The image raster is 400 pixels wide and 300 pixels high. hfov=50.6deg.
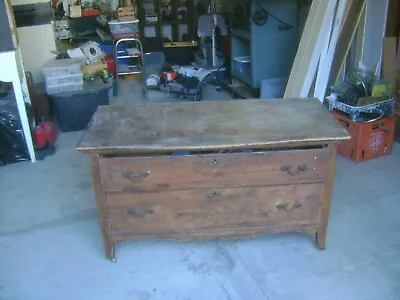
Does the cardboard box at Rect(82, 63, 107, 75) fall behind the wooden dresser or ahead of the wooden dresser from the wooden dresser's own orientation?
behind

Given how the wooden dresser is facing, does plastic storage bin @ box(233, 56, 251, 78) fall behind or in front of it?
behind

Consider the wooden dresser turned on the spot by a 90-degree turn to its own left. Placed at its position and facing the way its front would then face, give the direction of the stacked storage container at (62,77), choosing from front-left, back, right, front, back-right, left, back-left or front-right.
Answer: back-left

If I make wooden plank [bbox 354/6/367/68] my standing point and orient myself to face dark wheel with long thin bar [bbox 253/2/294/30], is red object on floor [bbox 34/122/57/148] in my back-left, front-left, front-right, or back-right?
front-left

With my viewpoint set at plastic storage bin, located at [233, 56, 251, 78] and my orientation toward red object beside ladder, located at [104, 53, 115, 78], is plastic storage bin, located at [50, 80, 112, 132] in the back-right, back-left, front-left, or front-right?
front-left

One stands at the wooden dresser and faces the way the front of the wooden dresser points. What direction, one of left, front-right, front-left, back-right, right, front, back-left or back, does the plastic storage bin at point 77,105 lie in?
back-right

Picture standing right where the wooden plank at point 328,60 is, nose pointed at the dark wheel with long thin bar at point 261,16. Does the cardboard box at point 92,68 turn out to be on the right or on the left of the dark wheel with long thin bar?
left

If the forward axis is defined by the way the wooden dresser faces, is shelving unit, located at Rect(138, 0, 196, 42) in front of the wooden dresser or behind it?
behind

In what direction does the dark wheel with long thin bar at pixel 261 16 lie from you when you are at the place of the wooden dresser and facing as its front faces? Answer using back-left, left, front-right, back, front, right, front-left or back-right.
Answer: back

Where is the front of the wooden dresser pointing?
toward the camera

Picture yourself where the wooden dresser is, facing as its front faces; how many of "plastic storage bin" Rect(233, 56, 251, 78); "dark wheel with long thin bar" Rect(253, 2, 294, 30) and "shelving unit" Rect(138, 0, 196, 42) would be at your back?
3

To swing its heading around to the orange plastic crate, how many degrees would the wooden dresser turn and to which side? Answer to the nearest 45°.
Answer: approximately 135° to its left

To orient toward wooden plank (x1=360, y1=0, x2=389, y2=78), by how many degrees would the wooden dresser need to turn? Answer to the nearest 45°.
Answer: approximately 135° to its left
